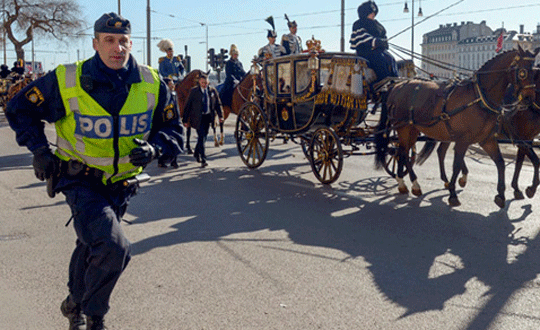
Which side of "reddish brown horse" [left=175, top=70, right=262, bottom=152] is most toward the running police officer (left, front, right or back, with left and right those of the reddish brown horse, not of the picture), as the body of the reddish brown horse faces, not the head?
right

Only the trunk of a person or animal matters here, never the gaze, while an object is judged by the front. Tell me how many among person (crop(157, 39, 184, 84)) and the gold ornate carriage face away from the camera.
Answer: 0

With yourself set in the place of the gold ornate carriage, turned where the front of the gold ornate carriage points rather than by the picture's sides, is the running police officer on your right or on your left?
on your right

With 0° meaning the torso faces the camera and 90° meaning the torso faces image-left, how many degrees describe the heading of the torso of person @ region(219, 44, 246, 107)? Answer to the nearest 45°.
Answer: approximately 315°

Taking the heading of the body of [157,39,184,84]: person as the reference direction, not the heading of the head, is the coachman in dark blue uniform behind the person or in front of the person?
in front

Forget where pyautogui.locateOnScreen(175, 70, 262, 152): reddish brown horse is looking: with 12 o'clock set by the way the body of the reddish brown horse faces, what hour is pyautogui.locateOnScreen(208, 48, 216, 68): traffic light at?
The traffic light is roughly at 9 o'clock from the reddish brown horse.

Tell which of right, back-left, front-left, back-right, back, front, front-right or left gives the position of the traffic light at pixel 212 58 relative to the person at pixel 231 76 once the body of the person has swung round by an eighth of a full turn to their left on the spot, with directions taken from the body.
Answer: left

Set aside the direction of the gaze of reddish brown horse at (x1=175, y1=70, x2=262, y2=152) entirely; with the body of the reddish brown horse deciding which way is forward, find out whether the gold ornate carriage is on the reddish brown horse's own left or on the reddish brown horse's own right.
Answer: on the reddish brown horse's own right
